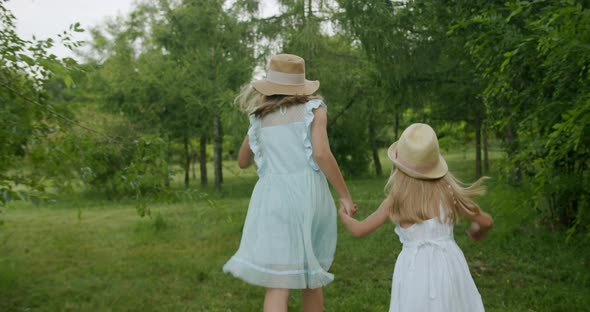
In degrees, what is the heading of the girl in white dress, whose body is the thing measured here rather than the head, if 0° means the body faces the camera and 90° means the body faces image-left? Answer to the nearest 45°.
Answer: approximately 180°

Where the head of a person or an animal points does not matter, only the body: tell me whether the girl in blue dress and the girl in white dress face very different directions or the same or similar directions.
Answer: same or similar directions

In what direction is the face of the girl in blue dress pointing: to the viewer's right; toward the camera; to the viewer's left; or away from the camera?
away from the camera

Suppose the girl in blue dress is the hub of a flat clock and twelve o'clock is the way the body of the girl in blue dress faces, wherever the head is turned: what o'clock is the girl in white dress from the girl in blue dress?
The girl in white dress is roughly at 4 o'clock from the girl in blue dress.

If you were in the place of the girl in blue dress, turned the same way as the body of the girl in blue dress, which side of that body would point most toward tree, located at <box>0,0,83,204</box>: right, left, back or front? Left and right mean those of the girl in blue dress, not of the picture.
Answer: left

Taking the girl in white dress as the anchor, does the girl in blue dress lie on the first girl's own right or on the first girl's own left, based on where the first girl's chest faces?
on the first girl's own left

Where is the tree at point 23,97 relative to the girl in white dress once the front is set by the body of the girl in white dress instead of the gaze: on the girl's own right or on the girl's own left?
on the girl's own left

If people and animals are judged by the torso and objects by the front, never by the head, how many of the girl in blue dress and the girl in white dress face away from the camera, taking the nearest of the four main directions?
2

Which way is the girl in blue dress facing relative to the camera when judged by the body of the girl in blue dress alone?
away from the camera
